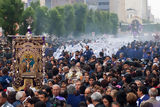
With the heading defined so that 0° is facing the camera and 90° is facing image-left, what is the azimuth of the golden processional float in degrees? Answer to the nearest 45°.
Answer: approximately 0°

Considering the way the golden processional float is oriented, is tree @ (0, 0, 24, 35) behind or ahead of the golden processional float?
behind
